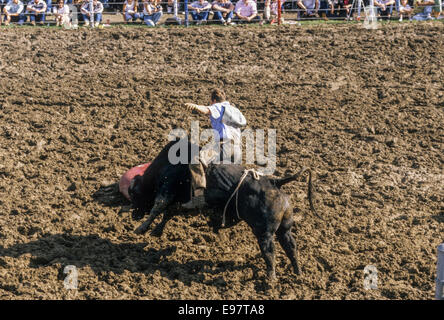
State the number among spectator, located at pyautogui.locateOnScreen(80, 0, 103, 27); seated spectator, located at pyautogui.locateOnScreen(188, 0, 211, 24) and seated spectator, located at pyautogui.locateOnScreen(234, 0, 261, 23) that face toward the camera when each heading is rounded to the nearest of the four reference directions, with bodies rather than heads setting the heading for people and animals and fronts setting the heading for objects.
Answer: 3

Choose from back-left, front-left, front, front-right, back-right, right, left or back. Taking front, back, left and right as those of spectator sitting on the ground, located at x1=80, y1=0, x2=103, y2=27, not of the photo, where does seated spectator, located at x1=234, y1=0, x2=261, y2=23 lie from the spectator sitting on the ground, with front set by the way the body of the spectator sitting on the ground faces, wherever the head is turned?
left

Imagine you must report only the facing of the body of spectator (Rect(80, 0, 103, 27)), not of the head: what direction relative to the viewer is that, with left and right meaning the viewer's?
facing the viewer

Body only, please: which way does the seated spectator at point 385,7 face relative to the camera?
toward the camera

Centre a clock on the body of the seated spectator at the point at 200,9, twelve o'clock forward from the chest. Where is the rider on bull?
The rider on bull is roughly at 12 o'clock from the seated spectator.

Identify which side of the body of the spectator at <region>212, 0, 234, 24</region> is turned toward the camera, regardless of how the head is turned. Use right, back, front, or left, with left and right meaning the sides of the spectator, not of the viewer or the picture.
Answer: front

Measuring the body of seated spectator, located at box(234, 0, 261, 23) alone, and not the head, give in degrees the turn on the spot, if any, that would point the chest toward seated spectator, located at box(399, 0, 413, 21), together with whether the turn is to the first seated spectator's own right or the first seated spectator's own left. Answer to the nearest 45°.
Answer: approximately 90° to the first seated spectator's own left

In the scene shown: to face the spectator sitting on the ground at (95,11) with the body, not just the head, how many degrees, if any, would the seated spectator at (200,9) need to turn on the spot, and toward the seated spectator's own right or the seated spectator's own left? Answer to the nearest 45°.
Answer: approximately 90° to the seated spectator's own right

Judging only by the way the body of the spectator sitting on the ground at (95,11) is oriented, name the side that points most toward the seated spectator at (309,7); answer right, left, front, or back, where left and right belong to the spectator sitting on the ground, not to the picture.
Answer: left
